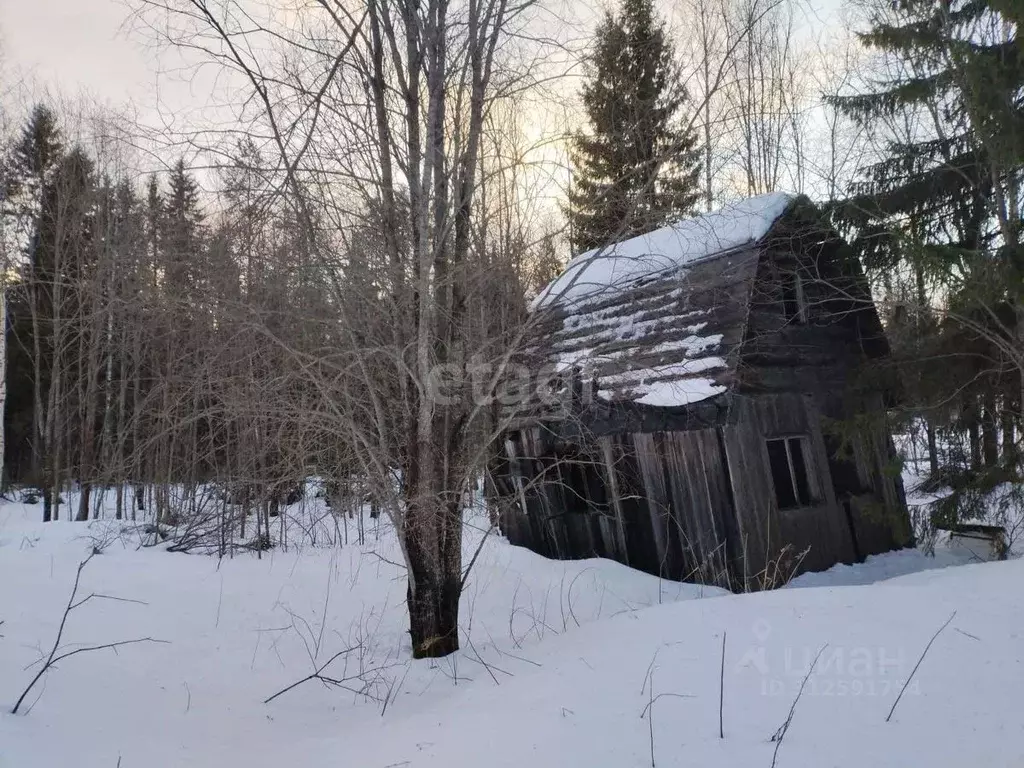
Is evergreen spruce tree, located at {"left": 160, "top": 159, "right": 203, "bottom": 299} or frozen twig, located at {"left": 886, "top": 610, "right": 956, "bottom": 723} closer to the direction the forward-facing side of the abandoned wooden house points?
the frozen twig

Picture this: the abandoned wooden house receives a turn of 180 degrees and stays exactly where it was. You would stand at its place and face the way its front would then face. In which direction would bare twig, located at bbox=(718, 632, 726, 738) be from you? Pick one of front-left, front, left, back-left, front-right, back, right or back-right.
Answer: back-left

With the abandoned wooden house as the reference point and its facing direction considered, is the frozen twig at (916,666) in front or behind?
in front

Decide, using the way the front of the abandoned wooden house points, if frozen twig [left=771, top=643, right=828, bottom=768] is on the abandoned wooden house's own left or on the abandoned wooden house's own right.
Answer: on the abandoned wooden house's own right

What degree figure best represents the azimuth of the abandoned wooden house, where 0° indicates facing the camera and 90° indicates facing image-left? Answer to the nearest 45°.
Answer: approximately 315°

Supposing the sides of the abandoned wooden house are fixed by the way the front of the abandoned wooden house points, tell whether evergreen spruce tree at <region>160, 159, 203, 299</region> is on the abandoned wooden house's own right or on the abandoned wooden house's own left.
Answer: on the abandoned wooden house's own right

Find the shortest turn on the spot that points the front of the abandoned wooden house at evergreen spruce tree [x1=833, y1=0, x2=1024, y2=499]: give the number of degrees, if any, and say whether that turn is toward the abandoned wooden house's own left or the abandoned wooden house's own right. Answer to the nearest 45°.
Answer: approximately 45° to the abandoned wooden house's own left
